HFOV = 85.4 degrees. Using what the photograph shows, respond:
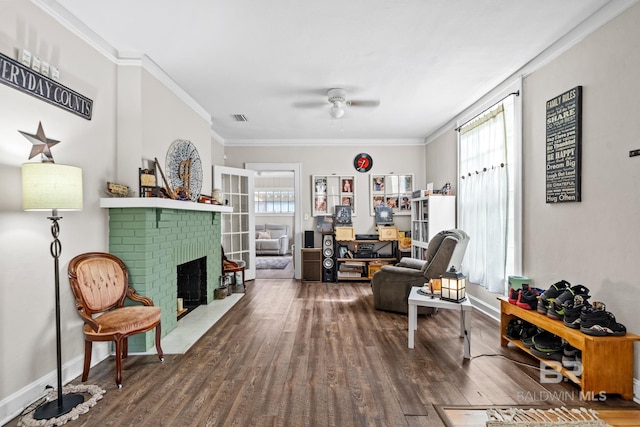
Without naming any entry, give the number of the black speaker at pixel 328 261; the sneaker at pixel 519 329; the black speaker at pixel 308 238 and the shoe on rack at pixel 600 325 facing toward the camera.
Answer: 2

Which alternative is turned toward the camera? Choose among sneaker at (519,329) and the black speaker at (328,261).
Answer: the black speaker

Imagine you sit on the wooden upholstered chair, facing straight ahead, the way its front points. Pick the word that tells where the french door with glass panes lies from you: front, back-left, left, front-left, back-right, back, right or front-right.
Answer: left

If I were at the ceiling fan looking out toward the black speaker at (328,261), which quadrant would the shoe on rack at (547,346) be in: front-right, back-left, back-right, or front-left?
back-right

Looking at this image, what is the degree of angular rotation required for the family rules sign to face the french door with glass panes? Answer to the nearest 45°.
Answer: approximately 45° to its right

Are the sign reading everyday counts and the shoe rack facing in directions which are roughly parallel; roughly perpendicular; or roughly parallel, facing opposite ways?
roughly parallel, facing opposite ways

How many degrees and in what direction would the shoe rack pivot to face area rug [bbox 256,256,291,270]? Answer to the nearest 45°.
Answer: approximately 90° to its right

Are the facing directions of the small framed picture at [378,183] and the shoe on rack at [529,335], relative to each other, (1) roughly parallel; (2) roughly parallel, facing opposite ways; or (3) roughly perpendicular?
roughly perpendicular

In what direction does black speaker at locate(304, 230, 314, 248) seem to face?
toward the camera

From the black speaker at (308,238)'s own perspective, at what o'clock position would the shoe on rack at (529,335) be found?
The shoe on rack is roughly at 11 o'clock from the black speaker.

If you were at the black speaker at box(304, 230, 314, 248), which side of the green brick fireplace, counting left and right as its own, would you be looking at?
left

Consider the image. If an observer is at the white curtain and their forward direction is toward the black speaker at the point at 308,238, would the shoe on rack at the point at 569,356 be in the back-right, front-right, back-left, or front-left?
back-left

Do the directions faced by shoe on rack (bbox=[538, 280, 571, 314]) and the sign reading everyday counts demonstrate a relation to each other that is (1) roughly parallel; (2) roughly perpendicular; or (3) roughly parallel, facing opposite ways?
roughly parallel, facing opposite ways
